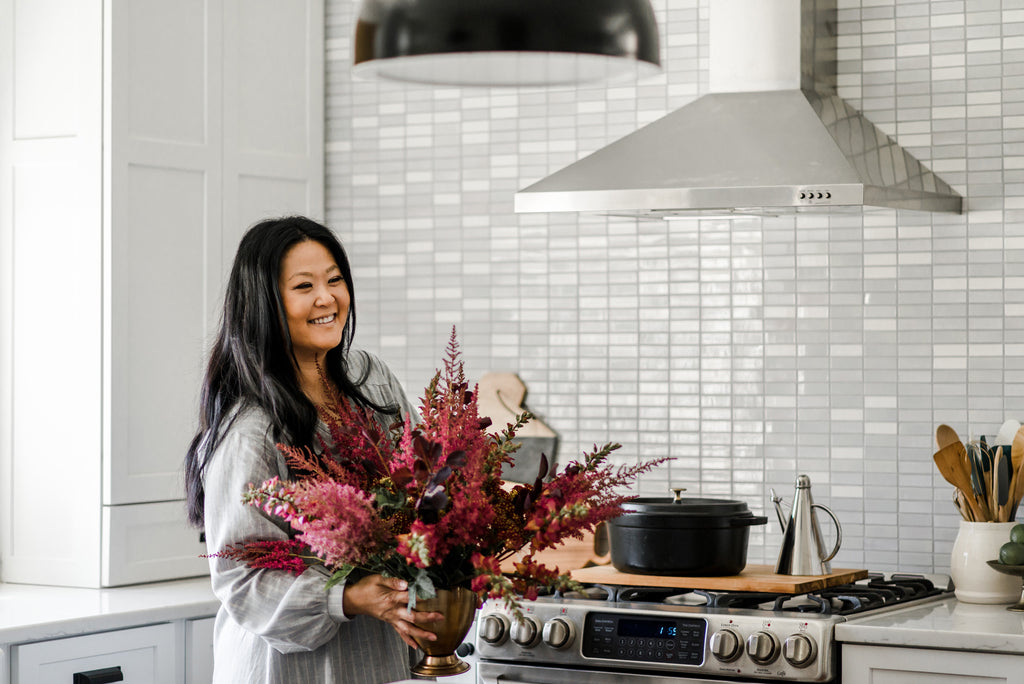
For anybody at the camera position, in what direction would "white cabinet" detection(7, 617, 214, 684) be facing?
facing the viewer and to the right of the viewer

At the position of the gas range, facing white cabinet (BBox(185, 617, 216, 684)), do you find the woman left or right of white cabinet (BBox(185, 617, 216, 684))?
left

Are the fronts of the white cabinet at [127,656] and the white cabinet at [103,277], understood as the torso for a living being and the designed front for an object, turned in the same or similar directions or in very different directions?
same or similar directions

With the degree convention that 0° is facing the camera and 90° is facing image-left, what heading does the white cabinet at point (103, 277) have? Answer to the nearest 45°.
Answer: approximately 315°

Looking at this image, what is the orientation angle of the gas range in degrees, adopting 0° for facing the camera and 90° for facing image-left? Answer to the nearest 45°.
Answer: approximately 45°

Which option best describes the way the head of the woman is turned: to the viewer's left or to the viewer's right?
to the viewer's right

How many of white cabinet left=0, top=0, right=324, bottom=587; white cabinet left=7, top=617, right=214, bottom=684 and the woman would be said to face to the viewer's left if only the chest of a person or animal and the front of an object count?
0

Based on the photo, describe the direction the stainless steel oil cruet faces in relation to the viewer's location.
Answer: facing to the left of the viewer

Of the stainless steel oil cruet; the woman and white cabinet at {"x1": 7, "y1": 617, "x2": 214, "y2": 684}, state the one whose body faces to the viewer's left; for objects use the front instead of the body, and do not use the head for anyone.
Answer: the stainless steel oil cruet

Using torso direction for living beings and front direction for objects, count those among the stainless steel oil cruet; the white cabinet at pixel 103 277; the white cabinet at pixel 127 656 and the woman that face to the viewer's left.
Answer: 1
